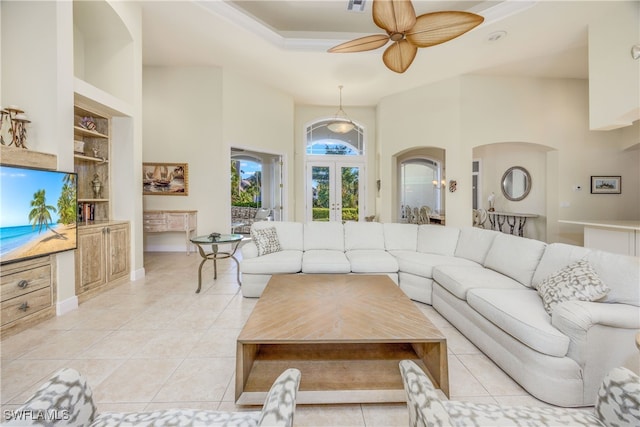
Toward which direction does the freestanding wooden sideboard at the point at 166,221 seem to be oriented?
toward the camera

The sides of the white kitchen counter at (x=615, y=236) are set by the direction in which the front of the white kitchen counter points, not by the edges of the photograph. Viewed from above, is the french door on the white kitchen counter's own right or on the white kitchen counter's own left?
on the white kitchen counter's own right

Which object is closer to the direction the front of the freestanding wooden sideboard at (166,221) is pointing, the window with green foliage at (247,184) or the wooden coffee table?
the wooden coffee table

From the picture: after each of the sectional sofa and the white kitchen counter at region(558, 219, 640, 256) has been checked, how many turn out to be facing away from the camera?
0

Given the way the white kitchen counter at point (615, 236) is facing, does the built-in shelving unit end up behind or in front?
in front

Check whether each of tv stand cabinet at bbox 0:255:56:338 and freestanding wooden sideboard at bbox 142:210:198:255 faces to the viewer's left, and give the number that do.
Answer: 0

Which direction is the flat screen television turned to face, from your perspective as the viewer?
facing the viewer and to the right of the viewer

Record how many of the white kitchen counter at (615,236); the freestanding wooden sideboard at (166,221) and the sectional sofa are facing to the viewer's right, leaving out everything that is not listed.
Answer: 0

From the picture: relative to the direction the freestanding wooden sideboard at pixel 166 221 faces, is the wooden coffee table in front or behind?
in front

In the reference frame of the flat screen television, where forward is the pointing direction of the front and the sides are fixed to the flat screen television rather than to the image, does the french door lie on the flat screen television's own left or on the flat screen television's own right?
on the flat screen television's own left

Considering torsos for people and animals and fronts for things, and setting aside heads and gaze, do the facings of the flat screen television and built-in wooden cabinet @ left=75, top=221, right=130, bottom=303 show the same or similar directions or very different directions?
same or similar directions

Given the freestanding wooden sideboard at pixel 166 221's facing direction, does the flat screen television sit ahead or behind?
ahead

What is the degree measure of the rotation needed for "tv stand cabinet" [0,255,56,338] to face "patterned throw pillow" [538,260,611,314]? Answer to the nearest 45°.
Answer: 0° — it already faces it

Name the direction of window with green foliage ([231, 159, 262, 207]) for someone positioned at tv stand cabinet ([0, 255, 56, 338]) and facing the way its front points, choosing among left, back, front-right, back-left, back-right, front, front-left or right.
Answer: left

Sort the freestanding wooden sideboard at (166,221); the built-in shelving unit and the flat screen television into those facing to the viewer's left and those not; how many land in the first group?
0

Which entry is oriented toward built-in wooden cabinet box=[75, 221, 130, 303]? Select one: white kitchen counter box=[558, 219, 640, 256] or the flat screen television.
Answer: the white kitchen counter

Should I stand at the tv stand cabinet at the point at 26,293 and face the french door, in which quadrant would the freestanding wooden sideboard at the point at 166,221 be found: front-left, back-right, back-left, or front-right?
front-left
